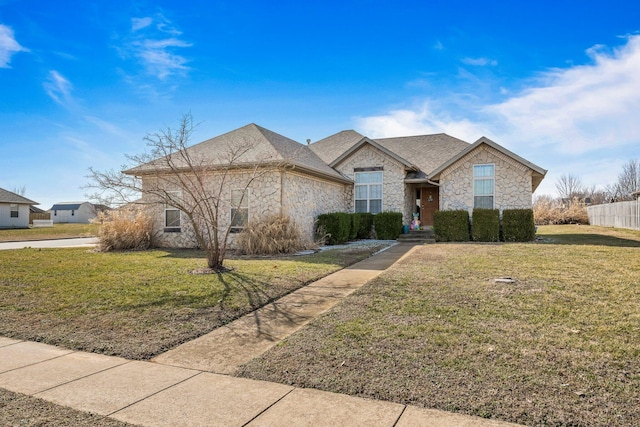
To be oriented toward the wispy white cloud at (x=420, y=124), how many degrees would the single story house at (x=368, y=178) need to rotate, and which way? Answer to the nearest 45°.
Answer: approximately 135° to its left

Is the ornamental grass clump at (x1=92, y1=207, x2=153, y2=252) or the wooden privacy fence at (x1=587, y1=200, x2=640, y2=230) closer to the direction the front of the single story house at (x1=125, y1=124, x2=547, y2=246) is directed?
the ornamental grass clump

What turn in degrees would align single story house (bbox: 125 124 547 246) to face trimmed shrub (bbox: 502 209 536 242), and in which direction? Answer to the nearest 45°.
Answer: approximately 90° to its left

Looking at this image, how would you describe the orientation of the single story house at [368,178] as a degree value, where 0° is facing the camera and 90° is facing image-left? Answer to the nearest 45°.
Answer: approximately 0°

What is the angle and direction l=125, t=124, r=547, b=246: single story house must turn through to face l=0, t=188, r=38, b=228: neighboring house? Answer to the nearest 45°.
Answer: approximately 135° to its right
